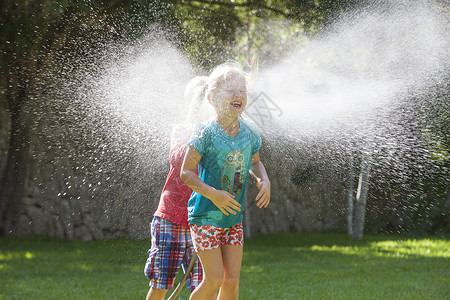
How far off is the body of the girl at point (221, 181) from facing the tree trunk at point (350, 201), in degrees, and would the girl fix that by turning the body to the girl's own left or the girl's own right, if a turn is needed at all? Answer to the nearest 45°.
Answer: approximately 135° to the girl's own left

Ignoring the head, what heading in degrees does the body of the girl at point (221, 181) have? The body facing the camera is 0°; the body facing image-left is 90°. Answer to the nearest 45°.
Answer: approximately 315°

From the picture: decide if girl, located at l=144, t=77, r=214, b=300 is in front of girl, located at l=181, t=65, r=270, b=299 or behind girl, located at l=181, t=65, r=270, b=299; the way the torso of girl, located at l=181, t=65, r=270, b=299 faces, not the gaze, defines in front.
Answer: behind

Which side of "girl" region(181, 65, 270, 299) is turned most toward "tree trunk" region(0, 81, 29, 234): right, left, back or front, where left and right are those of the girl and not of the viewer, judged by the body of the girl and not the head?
back

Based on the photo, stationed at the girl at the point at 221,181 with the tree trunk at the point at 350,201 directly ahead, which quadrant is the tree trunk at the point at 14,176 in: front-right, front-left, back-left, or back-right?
front-left

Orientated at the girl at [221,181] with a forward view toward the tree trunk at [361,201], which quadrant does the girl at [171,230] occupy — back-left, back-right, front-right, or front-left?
front-left

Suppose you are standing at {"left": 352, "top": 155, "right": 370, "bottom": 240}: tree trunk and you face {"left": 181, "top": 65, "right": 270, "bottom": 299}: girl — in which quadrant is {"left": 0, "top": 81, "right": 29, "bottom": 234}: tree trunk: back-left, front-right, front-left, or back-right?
front-right
